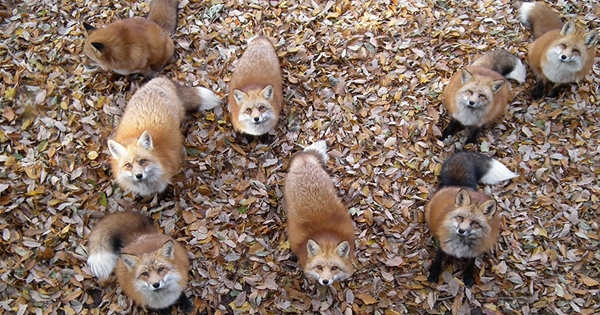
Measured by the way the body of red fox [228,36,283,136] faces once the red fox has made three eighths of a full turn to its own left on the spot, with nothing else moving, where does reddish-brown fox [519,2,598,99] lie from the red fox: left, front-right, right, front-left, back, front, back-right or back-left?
front-right

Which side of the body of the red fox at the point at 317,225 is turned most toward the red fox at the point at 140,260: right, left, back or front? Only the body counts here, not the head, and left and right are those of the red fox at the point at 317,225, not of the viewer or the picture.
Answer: right

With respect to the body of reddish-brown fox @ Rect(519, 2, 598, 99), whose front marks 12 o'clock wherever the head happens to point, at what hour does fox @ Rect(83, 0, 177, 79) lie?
The fox is roughly at 2 o'clock from the reddish-brown fox.

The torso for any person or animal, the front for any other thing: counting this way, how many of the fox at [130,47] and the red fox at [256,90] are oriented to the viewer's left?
1

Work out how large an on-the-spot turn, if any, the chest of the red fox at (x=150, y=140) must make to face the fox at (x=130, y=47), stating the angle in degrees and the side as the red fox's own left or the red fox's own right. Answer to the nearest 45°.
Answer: approximately 180°

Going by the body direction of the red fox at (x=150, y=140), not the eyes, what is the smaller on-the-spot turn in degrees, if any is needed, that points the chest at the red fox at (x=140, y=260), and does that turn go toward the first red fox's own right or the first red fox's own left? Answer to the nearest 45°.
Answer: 0° — it already faces it

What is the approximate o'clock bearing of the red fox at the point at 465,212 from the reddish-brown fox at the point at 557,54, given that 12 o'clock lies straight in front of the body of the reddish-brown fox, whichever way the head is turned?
The red fox is roughly at 12 o'clock from the reddish-brown fox.

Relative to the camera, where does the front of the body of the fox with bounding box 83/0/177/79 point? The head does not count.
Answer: to the viewer's left

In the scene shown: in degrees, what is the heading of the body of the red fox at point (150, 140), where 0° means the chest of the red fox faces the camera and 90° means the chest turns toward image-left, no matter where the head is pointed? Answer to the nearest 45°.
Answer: approximately 0°

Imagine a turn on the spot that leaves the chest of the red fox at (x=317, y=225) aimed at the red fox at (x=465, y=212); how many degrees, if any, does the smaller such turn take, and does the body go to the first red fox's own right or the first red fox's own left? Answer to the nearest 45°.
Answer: approximately 90° to the first red fox's own left

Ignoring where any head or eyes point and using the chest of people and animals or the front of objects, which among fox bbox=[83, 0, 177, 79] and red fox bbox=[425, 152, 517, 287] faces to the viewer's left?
the fox
